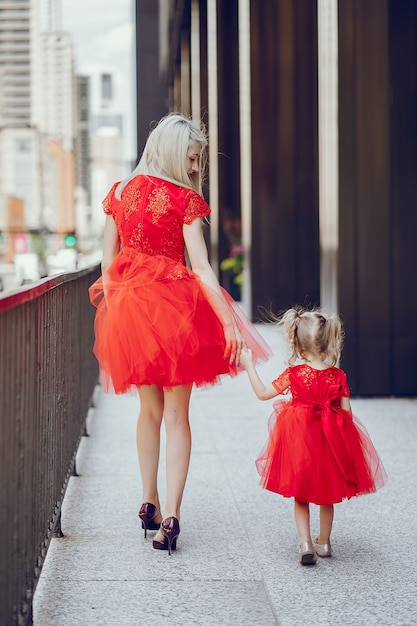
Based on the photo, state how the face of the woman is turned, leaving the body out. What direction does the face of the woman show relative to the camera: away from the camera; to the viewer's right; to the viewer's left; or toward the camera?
to the viewer's right

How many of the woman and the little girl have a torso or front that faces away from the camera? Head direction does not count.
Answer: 2

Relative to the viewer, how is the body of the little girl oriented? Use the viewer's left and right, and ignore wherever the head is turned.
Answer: facing away from the viewer

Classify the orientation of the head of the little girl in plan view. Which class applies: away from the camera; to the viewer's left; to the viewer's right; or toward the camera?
away from the camera

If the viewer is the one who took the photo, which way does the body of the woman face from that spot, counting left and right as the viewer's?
facing away from the viewer
